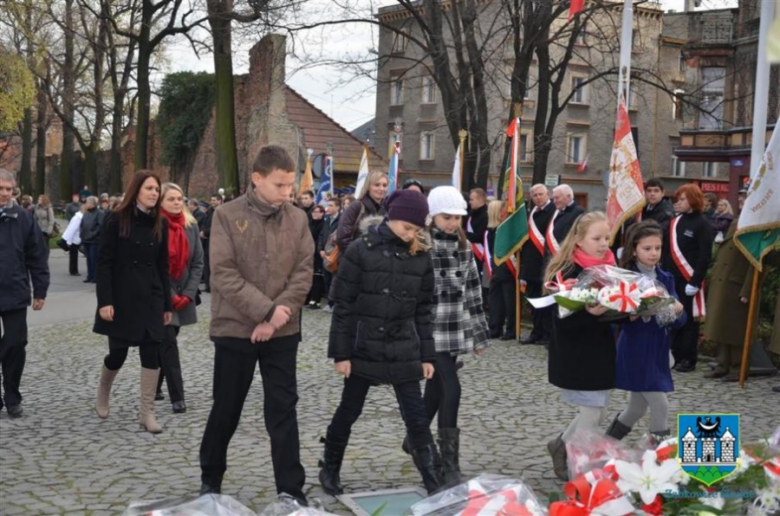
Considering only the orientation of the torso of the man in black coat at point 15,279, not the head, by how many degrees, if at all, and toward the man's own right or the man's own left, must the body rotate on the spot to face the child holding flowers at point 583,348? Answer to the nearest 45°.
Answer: approximately 45° to the man's own left

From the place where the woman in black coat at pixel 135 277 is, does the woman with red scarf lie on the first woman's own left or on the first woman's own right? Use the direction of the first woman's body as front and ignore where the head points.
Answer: on the first woman's own left

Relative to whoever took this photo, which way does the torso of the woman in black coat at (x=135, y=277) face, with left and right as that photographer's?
facing the viewer and to the right of the viewer

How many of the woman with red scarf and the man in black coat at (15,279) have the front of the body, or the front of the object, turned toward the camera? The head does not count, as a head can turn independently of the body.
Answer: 2

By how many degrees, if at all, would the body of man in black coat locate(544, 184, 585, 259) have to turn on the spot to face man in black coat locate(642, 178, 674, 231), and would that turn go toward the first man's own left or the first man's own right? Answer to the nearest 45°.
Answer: approximately 135° to the first man's own left

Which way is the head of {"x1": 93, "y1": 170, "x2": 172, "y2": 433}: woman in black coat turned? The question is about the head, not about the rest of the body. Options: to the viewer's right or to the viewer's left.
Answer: to the viewer's right

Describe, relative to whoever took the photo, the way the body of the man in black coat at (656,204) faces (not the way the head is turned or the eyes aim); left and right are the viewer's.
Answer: facing the viewer and to the left of the viewer

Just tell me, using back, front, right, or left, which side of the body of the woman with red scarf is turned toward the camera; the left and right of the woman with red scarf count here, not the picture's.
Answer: front

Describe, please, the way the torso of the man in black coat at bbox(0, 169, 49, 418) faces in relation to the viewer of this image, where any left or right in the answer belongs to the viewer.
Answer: facing the viewer

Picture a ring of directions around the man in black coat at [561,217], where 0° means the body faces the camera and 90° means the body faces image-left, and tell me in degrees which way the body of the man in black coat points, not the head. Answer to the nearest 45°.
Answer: approximately 45°

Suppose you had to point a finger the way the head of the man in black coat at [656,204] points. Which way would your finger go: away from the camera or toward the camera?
toward the camera

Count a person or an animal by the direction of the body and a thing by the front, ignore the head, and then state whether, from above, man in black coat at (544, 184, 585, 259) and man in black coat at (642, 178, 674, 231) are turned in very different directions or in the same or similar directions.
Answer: same or similar directions

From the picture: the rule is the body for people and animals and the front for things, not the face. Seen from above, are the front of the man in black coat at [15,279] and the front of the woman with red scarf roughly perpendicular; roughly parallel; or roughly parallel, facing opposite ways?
roughly parallel

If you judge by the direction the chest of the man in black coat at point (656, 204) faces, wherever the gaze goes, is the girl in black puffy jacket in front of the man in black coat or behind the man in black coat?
in front

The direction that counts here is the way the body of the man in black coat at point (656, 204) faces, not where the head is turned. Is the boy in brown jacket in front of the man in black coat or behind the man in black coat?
in front
